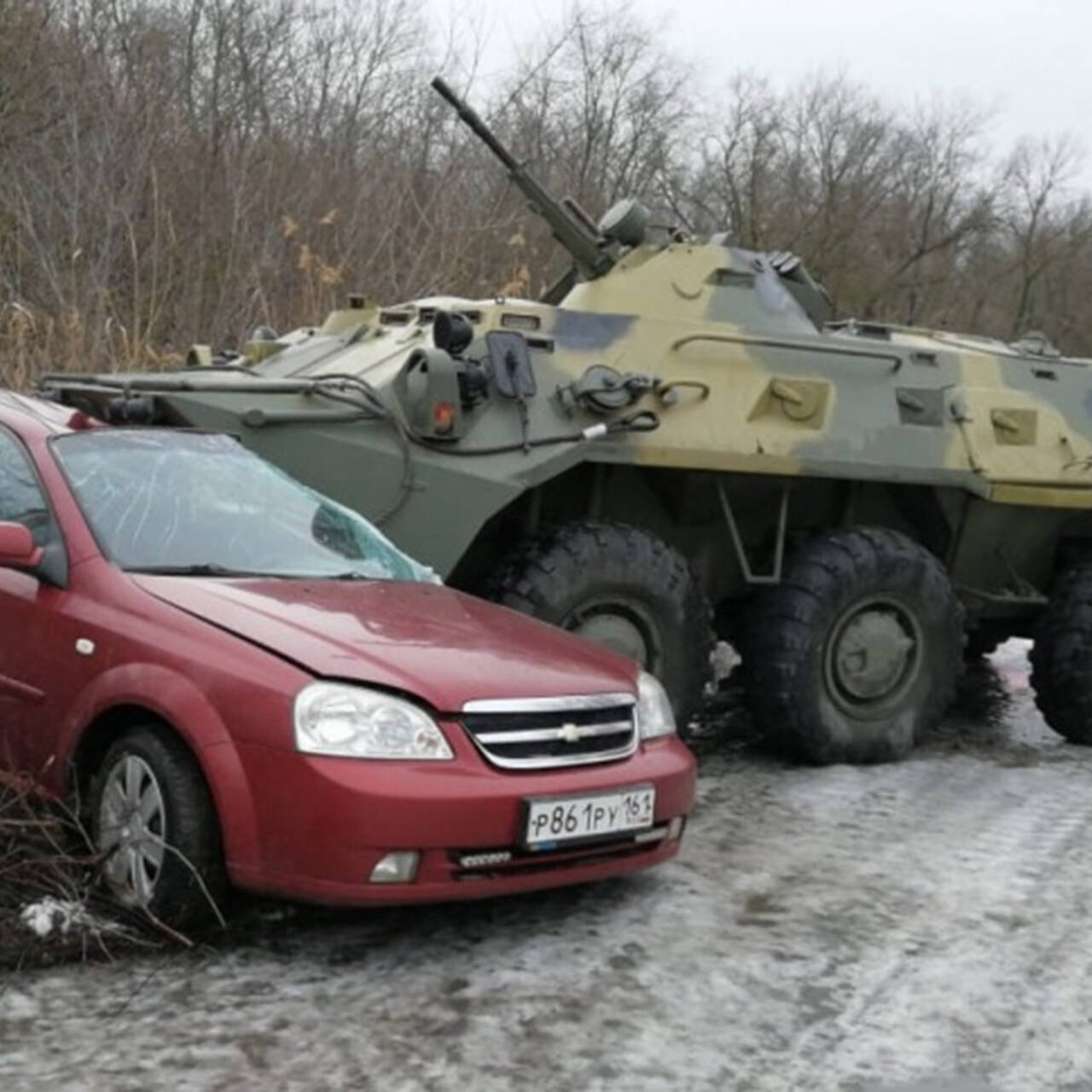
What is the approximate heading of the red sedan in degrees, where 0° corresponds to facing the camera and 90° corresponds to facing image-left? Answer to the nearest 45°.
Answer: approximately 315°

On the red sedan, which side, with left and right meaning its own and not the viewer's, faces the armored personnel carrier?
left
